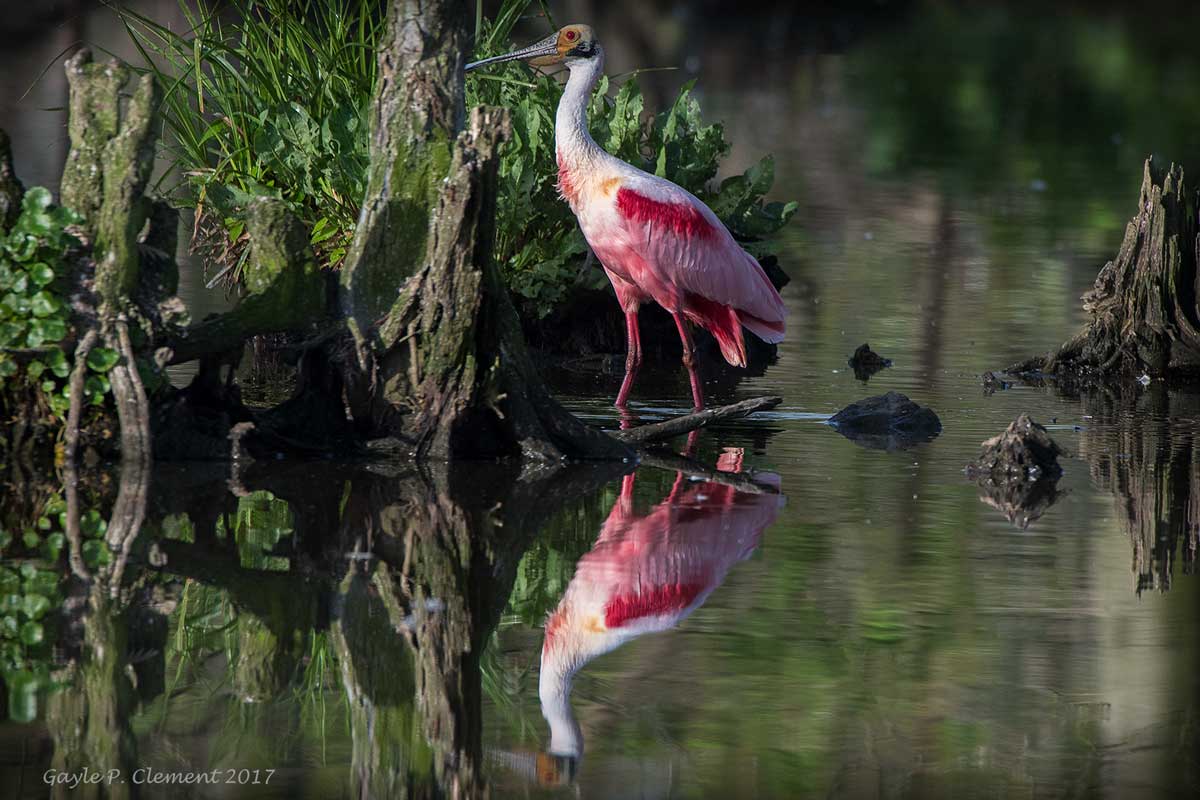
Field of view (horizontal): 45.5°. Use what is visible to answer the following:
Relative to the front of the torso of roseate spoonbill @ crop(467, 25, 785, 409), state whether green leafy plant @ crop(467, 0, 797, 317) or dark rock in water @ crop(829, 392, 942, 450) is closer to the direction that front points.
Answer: the green leafy plant

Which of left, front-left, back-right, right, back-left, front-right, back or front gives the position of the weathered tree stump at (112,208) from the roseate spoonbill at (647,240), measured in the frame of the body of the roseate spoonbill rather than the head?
front-left

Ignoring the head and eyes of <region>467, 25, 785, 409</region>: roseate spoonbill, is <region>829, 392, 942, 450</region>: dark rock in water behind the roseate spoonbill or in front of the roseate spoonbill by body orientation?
behind

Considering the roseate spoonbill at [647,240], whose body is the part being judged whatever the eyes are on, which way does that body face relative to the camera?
to the viewer's left

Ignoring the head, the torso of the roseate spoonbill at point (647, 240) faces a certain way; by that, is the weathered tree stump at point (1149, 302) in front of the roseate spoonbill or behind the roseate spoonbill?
behind

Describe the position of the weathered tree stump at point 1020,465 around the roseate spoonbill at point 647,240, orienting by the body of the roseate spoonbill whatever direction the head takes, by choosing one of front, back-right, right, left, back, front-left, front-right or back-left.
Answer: back-left

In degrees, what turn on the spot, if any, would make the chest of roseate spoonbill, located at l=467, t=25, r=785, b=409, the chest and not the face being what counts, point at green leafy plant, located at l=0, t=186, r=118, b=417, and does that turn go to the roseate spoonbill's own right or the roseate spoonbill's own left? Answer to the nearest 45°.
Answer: approximately 45° to the roseate spoonbill's own left

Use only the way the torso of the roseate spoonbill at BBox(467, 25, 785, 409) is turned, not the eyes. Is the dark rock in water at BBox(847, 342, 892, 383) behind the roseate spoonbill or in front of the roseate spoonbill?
behind

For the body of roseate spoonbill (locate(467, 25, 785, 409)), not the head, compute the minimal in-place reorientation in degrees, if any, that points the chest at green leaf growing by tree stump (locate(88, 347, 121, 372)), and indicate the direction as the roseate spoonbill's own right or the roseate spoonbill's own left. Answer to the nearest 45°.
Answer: approximately 45° to the roseate spoonbill's own left
